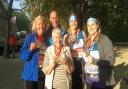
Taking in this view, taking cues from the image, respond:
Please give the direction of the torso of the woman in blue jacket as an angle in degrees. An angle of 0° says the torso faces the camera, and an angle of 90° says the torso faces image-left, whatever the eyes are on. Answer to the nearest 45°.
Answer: approximately 315°

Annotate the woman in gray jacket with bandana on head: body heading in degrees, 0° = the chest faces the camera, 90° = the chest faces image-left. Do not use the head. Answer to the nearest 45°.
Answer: approximately 45°

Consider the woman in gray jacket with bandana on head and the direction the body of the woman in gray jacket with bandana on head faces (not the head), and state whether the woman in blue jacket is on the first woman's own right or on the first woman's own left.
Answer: on the first woman's own right

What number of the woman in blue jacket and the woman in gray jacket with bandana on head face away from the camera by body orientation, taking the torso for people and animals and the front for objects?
0

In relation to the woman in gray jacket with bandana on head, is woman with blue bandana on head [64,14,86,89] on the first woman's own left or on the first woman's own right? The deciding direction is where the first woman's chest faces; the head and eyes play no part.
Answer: on the first woman's own right

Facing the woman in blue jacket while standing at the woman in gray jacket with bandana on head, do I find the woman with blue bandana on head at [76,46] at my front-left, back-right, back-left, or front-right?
front-right

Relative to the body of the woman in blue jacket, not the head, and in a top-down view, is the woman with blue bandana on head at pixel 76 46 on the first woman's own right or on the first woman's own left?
on the first woman's own left
